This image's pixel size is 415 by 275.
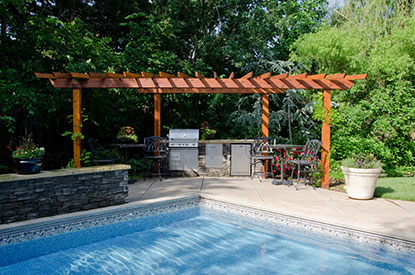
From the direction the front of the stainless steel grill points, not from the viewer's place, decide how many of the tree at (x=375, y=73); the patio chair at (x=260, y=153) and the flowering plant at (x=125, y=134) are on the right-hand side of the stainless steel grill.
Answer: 1

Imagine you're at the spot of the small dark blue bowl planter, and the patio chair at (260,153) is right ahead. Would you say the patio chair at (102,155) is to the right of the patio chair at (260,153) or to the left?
left

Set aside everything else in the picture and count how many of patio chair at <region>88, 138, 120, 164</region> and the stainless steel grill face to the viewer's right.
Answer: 1

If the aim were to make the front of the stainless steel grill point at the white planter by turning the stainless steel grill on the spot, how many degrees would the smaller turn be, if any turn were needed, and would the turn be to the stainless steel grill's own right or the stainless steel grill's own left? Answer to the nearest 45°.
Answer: approximately 45° to the stainless steel grill's own left

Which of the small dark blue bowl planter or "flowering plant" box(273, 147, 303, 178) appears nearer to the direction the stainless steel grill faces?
the small dark blue bowl planter

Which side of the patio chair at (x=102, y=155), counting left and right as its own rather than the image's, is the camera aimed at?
right

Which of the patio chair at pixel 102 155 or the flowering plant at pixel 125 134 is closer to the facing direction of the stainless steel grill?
the patio chair

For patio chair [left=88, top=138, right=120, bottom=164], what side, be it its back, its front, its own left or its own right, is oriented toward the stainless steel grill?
front

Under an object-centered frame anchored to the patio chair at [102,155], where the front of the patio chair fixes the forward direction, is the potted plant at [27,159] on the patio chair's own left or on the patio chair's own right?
on the patio chair's own right

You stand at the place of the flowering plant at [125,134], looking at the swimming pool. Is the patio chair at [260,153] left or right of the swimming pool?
left

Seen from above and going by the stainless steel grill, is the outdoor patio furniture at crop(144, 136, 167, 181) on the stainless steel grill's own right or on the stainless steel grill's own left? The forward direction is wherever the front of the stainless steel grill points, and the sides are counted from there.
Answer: on the stainless steel grill's own right

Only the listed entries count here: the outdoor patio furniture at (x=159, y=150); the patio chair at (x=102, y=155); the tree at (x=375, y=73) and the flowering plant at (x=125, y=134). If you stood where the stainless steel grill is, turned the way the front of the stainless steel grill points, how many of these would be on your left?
1

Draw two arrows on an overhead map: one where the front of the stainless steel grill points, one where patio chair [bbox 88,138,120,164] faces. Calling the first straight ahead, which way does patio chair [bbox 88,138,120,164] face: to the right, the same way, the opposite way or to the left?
to the left

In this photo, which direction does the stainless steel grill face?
toward the camera

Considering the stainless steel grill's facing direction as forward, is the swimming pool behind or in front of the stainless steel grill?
in front

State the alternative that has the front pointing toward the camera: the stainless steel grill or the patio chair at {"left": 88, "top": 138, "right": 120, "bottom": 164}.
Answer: the stainless steel grill
